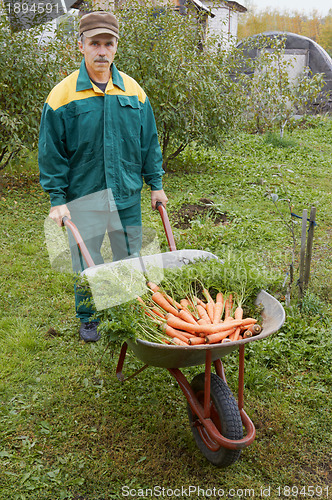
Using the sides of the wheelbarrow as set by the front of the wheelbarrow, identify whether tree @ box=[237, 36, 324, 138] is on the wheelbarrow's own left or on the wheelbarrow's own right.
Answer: on the wheelbarrow's own left

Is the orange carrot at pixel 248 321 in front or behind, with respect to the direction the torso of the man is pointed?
in front

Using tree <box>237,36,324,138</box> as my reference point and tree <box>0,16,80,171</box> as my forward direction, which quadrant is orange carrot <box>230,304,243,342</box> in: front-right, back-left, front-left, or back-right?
front-left

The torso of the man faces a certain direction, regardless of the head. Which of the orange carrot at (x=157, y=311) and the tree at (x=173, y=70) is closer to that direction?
the orange carrot

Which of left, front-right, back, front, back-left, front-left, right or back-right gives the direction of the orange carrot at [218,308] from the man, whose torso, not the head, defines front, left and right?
front

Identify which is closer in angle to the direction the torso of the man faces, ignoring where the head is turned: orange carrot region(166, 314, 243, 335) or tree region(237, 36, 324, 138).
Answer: the orange carrot

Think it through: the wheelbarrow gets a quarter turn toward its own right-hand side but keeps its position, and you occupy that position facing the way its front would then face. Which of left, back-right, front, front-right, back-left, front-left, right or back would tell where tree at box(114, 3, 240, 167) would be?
back-right

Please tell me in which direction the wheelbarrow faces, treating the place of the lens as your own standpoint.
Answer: facing the viewer and to the right of the viewer

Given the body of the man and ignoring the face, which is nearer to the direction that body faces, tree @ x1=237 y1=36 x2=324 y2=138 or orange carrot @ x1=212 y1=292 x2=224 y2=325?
the orange carrot
